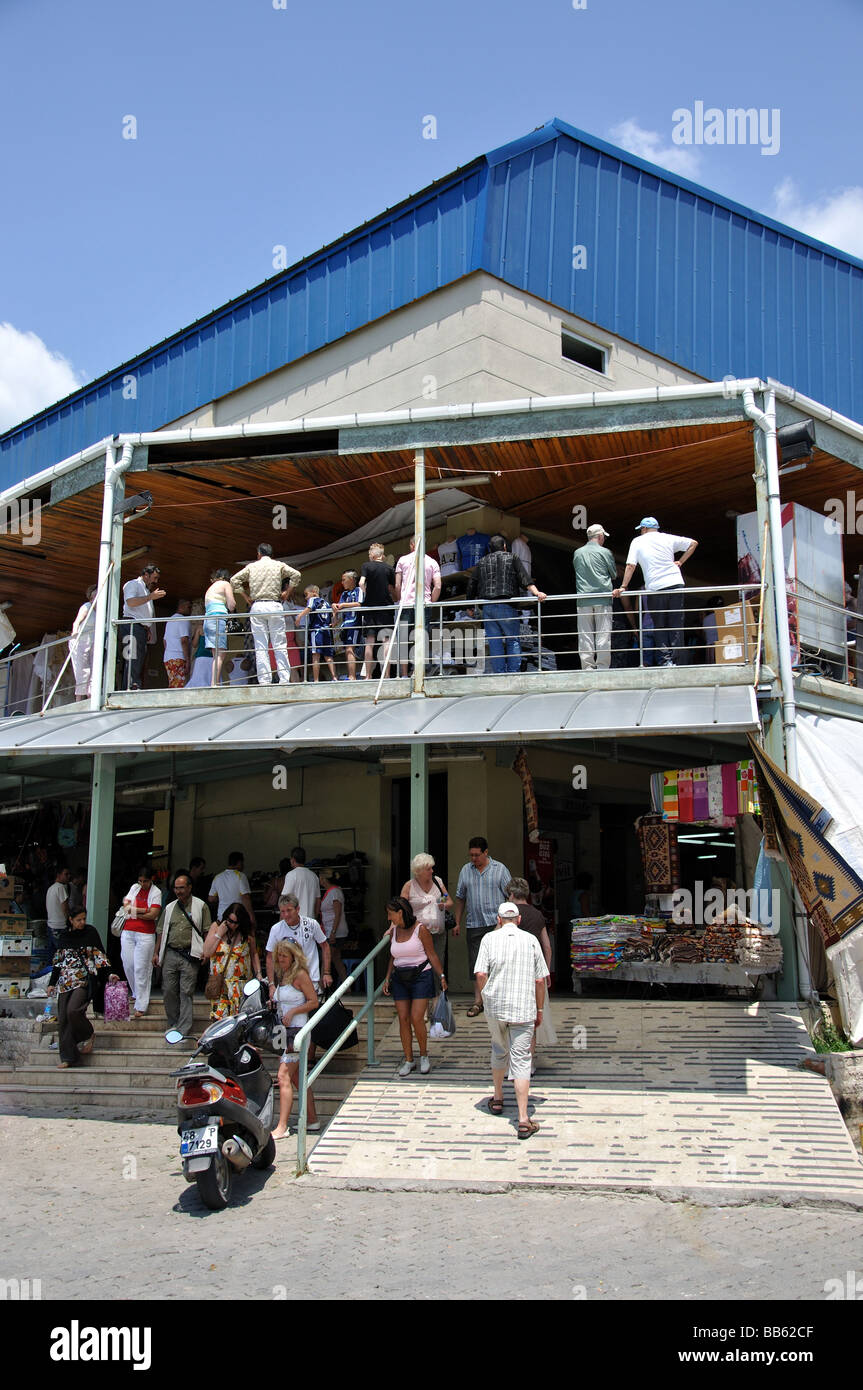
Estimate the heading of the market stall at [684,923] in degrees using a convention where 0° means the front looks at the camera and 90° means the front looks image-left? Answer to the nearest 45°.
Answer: approximately 0°

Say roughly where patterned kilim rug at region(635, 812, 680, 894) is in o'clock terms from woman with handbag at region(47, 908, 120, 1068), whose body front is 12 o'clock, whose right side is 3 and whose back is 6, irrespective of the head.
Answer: The patterned kilim rug is roughly at 9 o'clock from the woman with handbag.

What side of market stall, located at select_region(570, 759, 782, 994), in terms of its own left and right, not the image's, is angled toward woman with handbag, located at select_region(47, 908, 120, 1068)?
right

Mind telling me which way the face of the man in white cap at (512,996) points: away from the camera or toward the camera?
away from the camera

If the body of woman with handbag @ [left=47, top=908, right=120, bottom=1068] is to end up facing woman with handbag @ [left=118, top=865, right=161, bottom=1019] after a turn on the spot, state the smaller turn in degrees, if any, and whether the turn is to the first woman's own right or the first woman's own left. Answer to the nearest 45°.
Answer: approximately 135° to the first woman's own left
